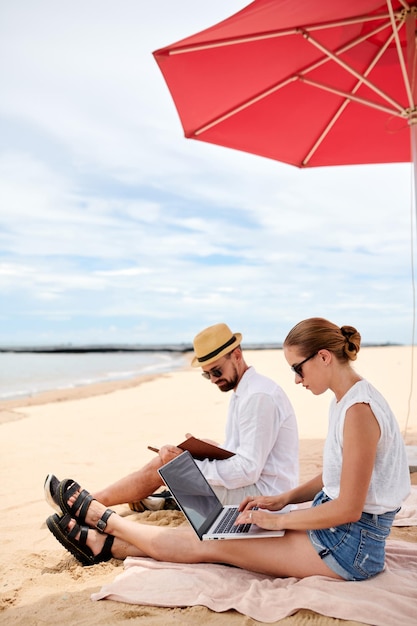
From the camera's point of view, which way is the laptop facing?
to the viewer's right

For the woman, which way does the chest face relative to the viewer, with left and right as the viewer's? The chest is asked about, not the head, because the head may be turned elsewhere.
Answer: facing to the left of the viewer

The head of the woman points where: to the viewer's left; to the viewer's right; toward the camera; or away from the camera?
to the viewer's left

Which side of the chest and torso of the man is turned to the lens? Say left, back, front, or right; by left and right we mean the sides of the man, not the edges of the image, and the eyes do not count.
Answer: left

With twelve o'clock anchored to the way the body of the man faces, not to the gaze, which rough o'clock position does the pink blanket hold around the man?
The pink blanket is roughly at 9 o'clock from the man.

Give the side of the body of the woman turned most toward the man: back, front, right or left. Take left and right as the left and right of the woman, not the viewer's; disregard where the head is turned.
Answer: right

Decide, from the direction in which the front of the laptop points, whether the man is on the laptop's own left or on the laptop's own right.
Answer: on the laptop's own left

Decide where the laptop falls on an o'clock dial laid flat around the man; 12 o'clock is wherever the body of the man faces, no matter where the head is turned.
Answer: The laptop is roughly at 10 o'clock from the man.
